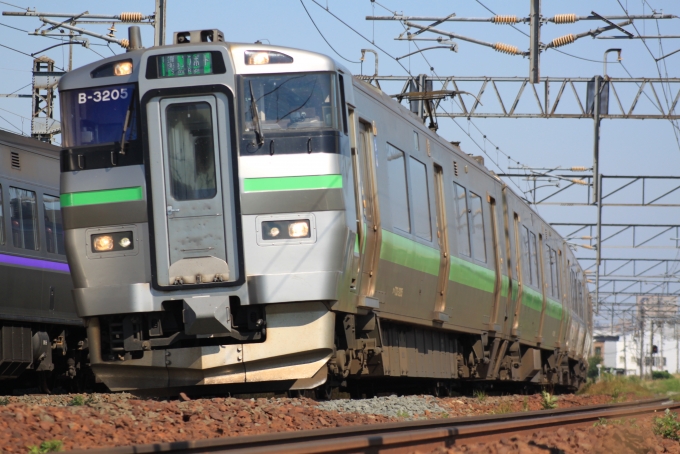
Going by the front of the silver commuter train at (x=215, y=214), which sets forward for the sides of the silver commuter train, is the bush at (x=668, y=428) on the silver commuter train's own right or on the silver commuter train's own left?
on the silver commuter train's own left

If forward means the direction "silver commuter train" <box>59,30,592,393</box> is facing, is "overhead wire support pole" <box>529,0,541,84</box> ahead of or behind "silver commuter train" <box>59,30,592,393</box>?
behind

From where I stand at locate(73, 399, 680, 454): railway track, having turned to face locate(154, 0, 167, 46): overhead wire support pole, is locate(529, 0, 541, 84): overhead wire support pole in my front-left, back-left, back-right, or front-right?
front-right

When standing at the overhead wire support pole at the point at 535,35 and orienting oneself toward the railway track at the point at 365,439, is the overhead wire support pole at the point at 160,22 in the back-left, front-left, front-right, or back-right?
front-right

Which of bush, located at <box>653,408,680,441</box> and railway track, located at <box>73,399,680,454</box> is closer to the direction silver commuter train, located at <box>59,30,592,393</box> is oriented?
the railway track

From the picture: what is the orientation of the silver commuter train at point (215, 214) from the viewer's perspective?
toward the camera
